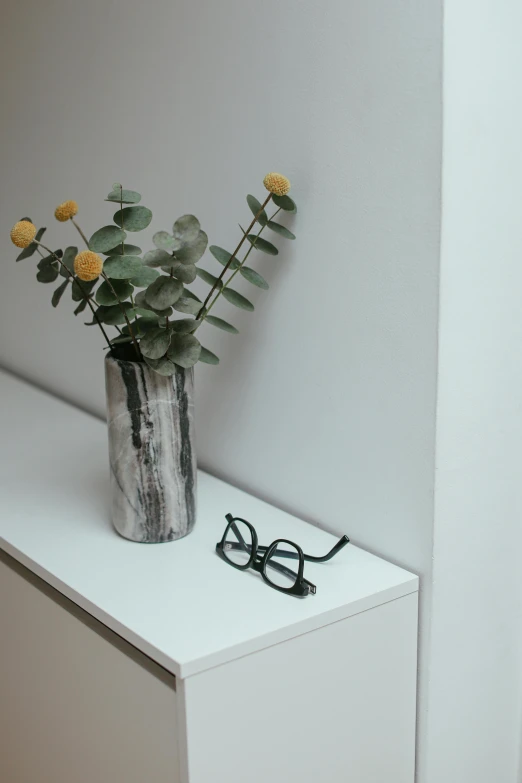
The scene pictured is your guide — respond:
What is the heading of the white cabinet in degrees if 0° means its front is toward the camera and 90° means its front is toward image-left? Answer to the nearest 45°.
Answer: approximately 45°
